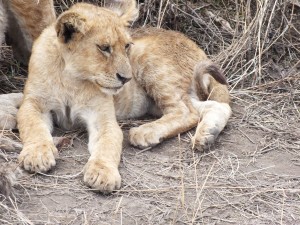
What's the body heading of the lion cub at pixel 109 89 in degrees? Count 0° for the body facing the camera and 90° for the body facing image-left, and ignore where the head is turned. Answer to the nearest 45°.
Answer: approximately 45°
